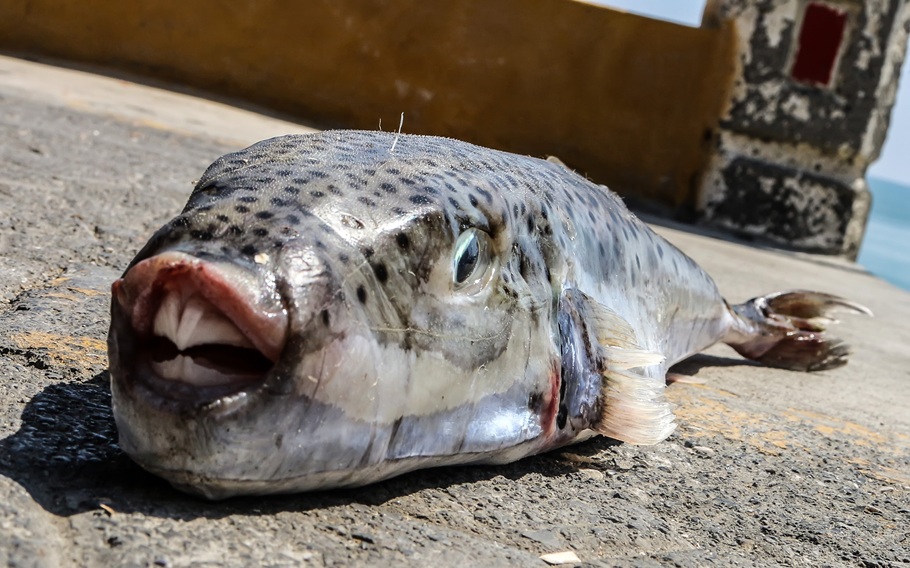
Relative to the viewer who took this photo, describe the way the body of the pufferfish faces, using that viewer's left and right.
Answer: facing the viewer and to the left of the viewer
